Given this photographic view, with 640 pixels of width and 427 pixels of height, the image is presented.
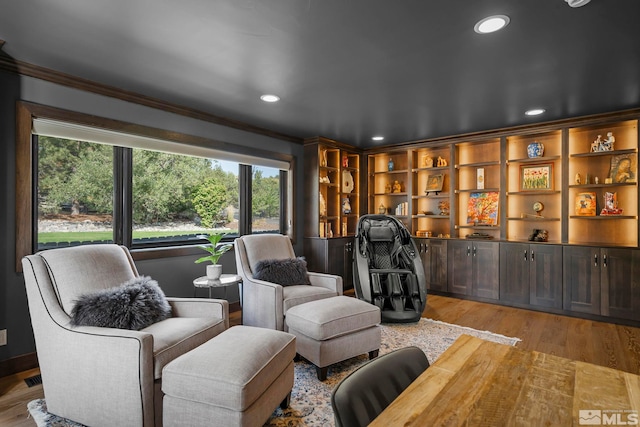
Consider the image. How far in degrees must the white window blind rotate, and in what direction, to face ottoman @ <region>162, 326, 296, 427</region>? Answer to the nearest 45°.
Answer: approximately 45° to its right

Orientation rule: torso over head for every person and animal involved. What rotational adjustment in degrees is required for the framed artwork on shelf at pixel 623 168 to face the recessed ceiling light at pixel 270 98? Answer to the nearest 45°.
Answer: approximately 45° to its right

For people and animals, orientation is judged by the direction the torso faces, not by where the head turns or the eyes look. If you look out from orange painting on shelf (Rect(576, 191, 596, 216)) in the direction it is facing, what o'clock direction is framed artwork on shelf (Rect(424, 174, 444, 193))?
The framed artwork on shelf is roughly at 3 o'clock from the orange painting on shelf.

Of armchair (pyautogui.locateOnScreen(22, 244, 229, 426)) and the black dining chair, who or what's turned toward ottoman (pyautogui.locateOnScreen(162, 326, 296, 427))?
the armchair

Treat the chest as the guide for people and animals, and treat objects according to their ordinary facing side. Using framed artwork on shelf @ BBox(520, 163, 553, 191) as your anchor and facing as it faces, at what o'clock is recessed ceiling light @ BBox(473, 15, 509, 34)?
The recessed ceiling light is roughly at 12 o'clock from the framed artwork on shelf.

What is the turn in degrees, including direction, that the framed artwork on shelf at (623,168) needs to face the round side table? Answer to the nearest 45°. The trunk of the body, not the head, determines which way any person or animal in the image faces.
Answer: approximately 45° to its right

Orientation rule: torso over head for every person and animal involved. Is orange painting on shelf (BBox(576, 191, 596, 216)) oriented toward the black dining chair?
yes

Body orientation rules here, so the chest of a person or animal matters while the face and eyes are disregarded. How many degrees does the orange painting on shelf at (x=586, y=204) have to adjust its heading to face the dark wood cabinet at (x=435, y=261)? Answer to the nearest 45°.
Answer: approximately 90° to its right

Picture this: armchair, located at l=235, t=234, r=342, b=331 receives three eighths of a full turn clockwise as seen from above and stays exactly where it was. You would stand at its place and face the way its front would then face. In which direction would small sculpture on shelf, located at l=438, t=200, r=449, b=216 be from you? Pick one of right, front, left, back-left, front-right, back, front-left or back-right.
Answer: back-right
